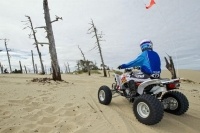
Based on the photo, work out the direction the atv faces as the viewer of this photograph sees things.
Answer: facing away from the viewer and to the left of the viewer

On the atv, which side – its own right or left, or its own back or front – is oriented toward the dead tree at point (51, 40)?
front

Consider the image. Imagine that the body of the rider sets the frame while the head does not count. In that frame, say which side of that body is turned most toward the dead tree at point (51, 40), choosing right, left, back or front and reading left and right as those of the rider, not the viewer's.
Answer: front

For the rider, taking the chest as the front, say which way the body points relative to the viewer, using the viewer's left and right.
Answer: facing away from the viewer and to the left of the viewer
